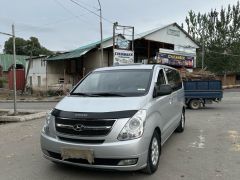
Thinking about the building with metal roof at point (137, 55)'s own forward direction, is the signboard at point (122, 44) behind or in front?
in front

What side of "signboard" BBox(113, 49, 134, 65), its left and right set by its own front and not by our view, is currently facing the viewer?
front

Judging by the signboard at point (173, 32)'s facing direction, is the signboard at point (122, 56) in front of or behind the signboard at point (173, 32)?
in front

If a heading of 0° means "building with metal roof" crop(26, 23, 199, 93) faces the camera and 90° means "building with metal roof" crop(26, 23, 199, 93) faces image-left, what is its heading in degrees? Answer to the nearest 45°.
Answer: approximately 0°

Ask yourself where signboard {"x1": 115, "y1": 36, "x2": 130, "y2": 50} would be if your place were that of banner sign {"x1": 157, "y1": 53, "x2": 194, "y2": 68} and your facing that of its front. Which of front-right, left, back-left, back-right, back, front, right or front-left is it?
front-right

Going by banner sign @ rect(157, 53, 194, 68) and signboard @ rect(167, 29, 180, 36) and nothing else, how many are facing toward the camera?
2

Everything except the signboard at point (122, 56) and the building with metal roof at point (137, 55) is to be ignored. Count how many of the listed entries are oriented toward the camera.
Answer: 2

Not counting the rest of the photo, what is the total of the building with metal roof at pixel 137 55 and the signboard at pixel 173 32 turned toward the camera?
2

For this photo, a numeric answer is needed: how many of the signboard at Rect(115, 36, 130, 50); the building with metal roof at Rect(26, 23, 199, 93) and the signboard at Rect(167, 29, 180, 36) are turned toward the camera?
3

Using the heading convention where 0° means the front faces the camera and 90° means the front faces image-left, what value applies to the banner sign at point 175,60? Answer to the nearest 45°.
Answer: approximately 0°

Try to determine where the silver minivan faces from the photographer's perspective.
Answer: facing the viewer and to the left of the viewer
